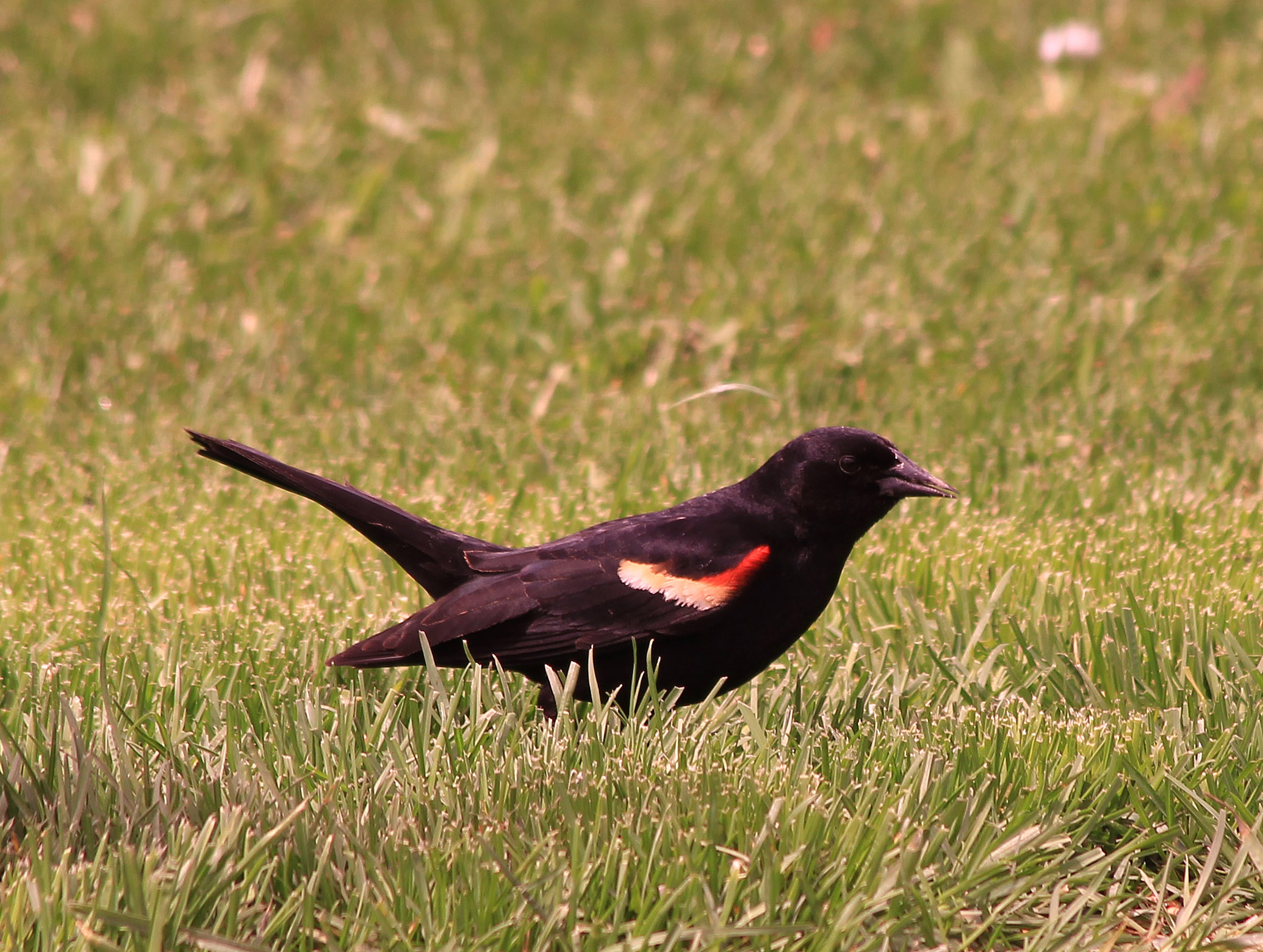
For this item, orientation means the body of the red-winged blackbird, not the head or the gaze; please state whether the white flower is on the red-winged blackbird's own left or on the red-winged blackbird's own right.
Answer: on the red-winged blackbird's own left

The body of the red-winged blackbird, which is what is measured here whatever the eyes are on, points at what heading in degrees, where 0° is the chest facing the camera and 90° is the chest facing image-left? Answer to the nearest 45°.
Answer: approximately 270°
